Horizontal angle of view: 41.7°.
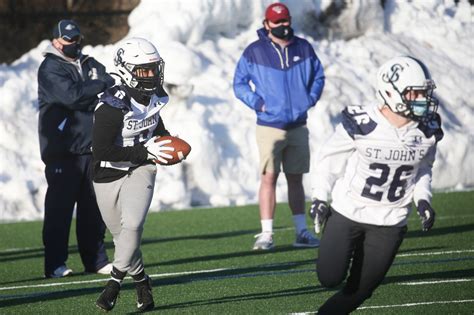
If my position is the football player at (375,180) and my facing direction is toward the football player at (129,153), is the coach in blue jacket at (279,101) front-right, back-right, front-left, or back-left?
front-right

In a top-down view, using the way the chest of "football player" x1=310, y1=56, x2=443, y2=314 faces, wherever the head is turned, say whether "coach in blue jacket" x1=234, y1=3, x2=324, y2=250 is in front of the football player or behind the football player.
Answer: behind

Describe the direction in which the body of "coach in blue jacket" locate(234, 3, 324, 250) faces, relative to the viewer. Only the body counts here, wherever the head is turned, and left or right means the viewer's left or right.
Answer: facing the viewer

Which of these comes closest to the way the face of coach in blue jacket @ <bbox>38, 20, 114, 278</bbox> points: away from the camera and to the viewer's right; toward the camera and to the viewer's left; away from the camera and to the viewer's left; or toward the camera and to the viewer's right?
toward the camera and to the viewer's right

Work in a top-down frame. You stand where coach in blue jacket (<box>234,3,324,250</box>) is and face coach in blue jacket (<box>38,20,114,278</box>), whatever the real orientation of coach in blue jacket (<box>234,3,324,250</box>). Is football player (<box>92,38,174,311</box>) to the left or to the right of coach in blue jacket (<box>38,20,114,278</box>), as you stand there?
left

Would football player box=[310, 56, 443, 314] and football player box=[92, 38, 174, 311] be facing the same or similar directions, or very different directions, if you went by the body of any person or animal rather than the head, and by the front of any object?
same or similar directions

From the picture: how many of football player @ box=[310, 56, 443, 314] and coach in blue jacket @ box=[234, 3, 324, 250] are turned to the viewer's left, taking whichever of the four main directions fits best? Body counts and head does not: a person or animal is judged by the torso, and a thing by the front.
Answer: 0

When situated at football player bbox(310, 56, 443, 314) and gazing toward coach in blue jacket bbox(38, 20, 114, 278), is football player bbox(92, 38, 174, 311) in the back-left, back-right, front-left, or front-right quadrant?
front-left

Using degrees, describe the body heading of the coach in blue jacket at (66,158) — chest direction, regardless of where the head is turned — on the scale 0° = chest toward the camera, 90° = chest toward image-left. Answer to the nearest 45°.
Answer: approximately 315°

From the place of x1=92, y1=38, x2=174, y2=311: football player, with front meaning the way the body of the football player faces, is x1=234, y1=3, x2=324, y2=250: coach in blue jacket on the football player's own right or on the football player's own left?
on the football player's own left
